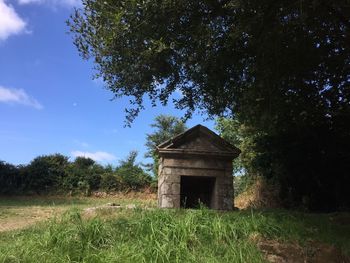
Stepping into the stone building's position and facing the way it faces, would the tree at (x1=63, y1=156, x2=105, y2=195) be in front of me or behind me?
behind

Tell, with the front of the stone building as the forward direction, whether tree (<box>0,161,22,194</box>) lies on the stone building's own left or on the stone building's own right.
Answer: on the stone building's own right

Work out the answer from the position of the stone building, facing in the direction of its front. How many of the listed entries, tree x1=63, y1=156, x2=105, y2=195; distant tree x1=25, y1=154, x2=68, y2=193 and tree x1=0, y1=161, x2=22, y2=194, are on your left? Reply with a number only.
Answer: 0

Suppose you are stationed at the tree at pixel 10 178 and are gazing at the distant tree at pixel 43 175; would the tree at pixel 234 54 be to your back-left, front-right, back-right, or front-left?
front-right

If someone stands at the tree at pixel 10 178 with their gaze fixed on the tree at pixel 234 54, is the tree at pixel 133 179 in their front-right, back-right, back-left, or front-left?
front-left

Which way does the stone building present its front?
toward the camera

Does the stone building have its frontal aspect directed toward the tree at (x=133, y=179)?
no

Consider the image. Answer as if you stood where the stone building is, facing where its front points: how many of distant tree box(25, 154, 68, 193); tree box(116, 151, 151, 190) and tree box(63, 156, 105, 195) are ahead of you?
0

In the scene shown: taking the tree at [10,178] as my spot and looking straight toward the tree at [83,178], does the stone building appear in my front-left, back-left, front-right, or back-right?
front-right

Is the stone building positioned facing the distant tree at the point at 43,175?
no
